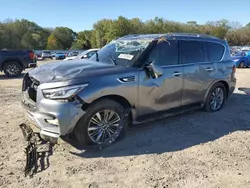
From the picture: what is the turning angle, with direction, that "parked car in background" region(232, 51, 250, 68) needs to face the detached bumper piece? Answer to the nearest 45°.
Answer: approximately 45° to its left

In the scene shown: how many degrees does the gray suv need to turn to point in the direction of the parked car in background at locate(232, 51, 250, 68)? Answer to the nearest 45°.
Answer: approximately 180°

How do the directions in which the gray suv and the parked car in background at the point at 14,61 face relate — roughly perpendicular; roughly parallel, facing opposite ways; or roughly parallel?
roughly parallel

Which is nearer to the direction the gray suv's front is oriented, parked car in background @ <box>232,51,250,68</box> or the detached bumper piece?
the detached bumper piece

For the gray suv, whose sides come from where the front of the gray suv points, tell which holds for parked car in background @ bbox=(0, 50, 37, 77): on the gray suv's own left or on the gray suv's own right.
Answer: on the gray suv's own right

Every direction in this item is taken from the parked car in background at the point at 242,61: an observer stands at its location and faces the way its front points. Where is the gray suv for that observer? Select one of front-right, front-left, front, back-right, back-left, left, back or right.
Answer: front-left

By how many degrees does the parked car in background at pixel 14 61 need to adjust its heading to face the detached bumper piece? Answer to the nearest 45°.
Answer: approximately 90° to its left

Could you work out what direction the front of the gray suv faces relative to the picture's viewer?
facing the viewer and to the left of the viewer

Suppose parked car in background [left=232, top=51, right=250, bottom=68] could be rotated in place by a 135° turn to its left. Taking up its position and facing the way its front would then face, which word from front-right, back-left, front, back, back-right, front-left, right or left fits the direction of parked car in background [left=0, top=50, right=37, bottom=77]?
back-right

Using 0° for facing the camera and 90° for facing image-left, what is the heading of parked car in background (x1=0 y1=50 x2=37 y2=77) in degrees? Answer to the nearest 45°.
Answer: approximately 90°

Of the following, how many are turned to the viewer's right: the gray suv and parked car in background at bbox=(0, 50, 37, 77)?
0

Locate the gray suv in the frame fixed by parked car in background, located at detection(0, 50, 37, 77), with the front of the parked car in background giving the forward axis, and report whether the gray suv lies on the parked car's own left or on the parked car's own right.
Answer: on the parked car's own left
